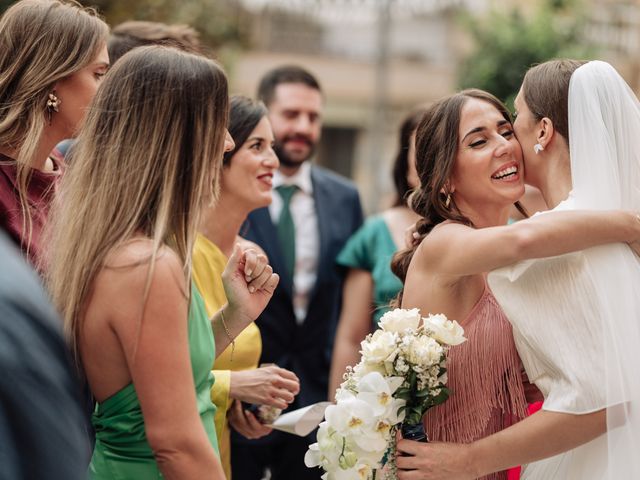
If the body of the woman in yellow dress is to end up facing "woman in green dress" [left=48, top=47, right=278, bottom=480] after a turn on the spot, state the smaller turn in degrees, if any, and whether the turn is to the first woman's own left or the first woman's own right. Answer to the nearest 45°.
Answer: approximately 45° to the first woman's own right

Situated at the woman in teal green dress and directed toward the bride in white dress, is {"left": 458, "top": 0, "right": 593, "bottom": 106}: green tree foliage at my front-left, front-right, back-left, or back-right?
back-left

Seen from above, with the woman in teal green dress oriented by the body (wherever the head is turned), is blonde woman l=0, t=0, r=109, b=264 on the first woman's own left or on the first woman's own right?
on the first woman's own right

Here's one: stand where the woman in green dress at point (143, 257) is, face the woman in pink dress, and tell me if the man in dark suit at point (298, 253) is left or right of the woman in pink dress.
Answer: left

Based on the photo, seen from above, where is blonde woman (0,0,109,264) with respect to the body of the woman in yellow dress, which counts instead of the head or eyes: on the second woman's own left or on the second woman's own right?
on the second woman's own right
